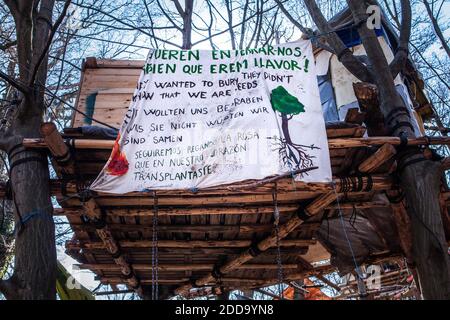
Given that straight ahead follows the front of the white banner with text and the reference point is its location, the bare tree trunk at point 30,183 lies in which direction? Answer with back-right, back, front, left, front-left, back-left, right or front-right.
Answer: right

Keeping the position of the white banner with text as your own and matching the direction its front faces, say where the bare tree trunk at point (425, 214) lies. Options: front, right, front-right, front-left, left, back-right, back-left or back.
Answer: left

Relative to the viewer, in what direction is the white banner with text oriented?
toward the camera
